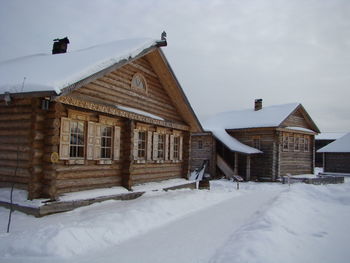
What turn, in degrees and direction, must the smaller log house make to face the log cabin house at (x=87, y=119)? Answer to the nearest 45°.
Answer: approximately 45° to its right

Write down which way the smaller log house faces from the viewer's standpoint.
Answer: facing the viewer and to the right of the viewer

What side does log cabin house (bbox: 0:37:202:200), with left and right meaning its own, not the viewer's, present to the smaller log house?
left

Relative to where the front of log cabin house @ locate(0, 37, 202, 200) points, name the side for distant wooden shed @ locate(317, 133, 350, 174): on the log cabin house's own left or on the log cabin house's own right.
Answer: on the log cabin house's own left

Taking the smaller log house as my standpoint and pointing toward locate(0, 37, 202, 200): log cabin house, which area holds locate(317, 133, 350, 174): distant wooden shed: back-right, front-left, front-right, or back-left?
back-left

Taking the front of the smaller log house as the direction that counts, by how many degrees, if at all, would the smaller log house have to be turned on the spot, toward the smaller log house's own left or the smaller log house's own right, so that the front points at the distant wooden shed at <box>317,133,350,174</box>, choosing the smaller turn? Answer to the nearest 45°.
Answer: approximately 90° to the smaller log house's own left

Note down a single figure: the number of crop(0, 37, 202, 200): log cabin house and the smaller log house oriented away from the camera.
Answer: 0
